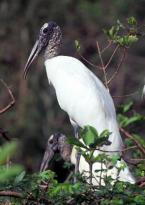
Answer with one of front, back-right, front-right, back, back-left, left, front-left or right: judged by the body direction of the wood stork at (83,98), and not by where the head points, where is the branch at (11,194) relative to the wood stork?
left

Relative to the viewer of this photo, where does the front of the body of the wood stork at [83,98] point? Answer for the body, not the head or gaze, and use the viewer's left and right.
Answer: facing to the left of the viewer

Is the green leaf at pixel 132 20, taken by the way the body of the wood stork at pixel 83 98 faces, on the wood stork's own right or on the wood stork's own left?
on the wood stork's own right

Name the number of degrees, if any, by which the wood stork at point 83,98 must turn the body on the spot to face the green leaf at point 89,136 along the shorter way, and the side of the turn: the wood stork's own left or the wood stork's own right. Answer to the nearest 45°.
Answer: approximately 90° to the wood stork's own left
